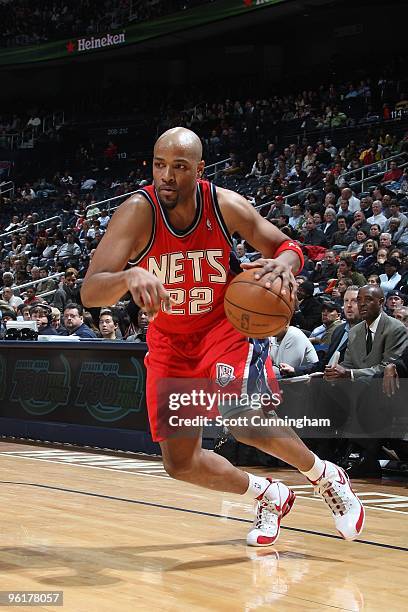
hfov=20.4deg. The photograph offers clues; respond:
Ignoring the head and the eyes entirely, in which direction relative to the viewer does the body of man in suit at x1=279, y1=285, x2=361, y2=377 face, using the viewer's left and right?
facing the viewer and to the left of the viewer

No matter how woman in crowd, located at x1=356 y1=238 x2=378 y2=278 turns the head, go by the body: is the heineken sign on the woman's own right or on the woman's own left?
on the woman's own right

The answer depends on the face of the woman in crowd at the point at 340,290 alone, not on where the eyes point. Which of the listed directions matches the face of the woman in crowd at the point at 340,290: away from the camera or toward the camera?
toward the camera

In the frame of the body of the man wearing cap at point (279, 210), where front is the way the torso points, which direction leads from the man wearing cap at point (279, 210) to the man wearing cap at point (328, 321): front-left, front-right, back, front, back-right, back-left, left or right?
front-left

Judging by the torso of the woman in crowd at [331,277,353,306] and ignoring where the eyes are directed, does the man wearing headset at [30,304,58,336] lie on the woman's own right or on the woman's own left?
on the woman's own right

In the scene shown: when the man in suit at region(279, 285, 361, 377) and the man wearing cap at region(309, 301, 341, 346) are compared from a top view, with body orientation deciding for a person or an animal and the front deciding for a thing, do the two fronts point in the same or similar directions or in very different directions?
same or similar directions

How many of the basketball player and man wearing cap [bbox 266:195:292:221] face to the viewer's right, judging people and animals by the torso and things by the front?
0

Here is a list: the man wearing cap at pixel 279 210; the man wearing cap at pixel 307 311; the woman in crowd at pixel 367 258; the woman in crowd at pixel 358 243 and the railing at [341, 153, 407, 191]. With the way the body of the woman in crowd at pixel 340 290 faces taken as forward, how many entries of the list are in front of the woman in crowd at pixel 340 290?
1

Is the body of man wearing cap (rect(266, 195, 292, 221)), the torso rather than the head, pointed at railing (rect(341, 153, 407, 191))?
no

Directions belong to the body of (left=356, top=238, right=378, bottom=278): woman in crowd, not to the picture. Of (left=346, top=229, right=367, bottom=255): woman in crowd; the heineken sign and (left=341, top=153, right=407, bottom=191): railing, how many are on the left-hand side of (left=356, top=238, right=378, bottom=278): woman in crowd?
0

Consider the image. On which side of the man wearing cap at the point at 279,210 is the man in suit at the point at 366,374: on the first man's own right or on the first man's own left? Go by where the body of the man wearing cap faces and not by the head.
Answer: on the first man's own left

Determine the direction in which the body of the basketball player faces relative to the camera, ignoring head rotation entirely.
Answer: toward the camera

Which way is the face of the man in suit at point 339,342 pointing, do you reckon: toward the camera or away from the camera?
toward the camera

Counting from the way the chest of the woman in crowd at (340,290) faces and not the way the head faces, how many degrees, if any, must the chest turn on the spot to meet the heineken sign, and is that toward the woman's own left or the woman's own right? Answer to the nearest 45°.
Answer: approximately 135° to the woman's own right

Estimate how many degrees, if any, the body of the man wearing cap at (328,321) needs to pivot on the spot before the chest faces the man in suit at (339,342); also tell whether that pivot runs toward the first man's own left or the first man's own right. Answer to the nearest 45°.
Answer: approximately 45° to the first man's own left

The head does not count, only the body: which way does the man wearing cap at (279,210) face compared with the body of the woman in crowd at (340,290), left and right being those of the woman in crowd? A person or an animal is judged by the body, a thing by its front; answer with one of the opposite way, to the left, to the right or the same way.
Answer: the same way

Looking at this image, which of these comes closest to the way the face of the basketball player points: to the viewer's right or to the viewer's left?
to the viewer's left

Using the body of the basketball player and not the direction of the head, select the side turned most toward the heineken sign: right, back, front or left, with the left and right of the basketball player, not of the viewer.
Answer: back

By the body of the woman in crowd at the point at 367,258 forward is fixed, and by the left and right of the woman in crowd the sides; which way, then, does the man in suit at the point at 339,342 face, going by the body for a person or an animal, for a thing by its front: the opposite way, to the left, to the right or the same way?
the same way
